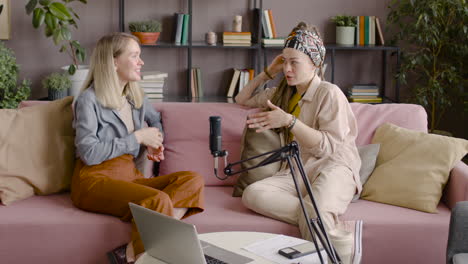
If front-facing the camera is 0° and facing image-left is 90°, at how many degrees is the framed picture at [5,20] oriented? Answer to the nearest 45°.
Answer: approximately 0°

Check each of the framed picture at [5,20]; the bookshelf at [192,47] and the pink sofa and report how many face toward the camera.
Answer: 3

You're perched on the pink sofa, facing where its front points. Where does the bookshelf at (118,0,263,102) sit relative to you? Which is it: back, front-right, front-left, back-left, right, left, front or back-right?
back

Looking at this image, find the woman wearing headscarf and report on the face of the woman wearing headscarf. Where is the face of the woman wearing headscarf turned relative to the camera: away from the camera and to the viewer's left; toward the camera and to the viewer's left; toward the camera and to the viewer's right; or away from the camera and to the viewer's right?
toward the camera and to the viewer's left

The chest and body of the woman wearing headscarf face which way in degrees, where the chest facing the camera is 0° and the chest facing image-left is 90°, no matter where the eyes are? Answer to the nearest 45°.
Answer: approximately 45°

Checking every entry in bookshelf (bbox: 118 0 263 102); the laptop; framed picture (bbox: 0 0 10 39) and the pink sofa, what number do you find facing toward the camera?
3

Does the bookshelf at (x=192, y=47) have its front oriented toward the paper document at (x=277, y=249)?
yes

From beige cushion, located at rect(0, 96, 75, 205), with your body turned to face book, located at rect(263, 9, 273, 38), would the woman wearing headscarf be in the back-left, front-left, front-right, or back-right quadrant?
front-right

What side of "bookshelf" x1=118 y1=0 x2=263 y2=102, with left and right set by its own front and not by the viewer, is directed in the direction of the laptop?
front

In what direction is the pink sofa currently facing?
toward the camera

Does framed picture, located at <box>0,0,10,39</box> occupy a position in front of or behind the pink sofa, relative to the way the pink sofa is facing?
behind

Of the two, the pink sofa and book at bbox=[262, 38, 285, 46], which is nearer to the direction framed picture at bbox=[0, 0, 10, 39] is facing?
the pink sofa

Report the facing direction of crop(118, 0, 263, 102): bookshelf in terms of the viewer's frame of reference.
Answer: facing the viewer
